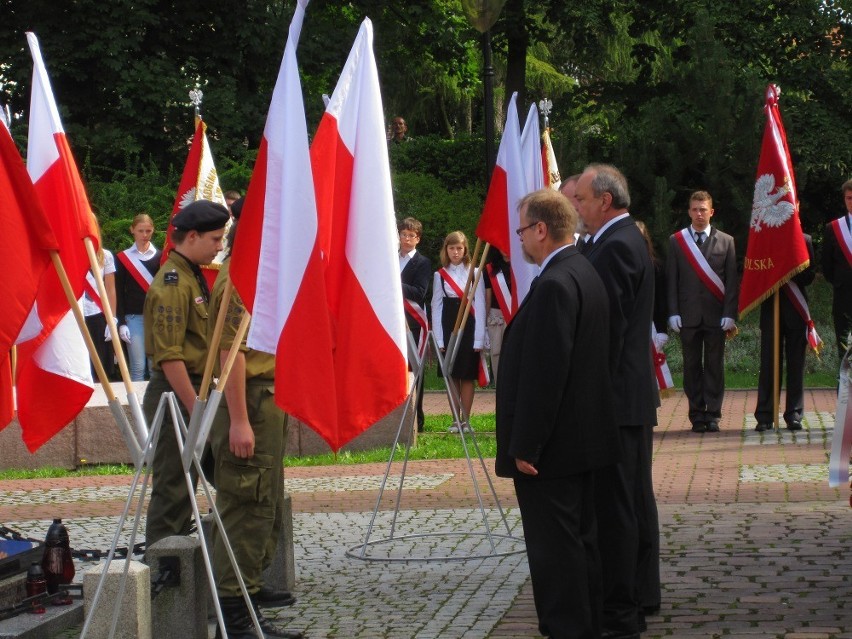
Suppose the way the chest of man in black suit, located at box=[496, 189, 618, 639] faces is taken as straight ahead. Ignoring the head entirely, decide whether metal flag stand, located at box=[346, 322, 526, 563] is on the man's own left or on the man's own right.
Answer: on the man's own right

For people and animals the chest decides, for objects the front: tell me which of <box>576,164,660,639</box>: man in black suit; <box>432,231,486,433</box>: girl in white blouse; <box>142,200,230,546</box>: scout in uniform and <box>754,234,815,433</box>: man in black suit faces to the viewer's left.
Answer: <box>576,164,660,639</box>: man in black suit

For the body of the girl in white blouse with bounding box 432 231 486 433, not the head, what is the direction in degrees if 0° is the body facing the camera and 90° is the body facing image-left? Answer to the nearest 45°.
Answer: approximately 0°

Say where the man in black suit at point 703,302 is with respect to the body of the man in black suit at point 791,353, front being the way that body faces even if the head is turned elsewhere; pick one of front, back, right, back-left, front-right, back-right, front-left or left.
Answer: right

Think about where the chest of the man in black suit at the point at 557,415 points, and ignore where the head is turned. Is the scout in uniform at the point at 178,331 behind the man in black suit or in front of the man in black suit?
in front

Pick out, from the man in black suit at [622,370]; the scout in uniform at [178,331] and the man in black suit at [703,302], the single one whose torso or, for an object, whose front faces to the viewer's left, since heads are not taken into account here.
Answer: the man in black suit at [622,370]

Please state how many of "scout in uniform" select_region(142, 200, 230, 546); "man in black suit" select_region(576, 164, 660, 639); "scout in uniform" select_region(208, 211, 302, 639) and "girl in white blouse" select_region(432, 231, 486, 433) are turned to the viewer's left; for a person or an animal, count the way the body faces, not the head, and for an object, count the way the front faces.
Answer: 1

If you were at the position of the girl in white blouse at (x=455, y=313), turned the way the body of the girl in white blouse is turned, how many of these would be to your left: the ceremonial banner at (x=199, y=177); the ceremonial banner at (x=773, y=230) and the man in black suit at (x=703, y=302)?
2

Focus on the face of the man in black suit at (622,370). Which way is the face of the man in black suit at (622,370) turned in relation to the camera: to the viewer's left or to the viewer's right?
to the viewer's left

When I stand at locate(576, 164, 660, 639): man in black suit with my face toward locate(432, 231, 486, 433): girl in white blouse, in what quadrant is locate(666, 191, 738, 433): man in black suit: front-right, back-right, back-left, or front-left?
front-right

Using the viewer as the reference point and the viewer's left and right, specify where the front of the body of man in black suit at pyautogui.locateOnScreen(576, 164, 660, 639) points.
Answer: facing to the left of the viewer

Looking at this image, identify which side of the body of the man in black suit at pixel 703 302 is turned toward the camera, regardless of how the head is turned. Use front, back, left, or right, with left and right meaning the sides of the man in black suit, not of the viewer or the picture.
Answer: front

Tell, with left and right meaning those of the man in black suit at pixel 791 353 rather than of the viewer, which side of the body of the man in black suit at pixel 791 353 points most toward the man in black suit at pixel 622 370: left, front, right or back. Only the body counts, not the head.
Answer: front

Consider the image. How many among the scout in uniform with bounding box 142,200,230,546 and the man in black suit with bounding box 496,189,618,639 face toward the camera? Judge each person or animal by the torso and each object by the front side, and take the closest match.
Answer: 0

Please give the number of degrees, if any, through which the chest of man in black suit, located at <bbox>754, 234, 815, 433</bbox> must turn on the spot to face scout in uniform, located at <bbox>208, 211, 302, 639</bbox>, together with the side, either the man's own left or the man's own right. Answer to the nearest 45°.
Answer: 0° — they already face them

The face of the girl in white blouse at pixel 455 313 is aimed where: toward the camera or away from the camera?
toward the camera
